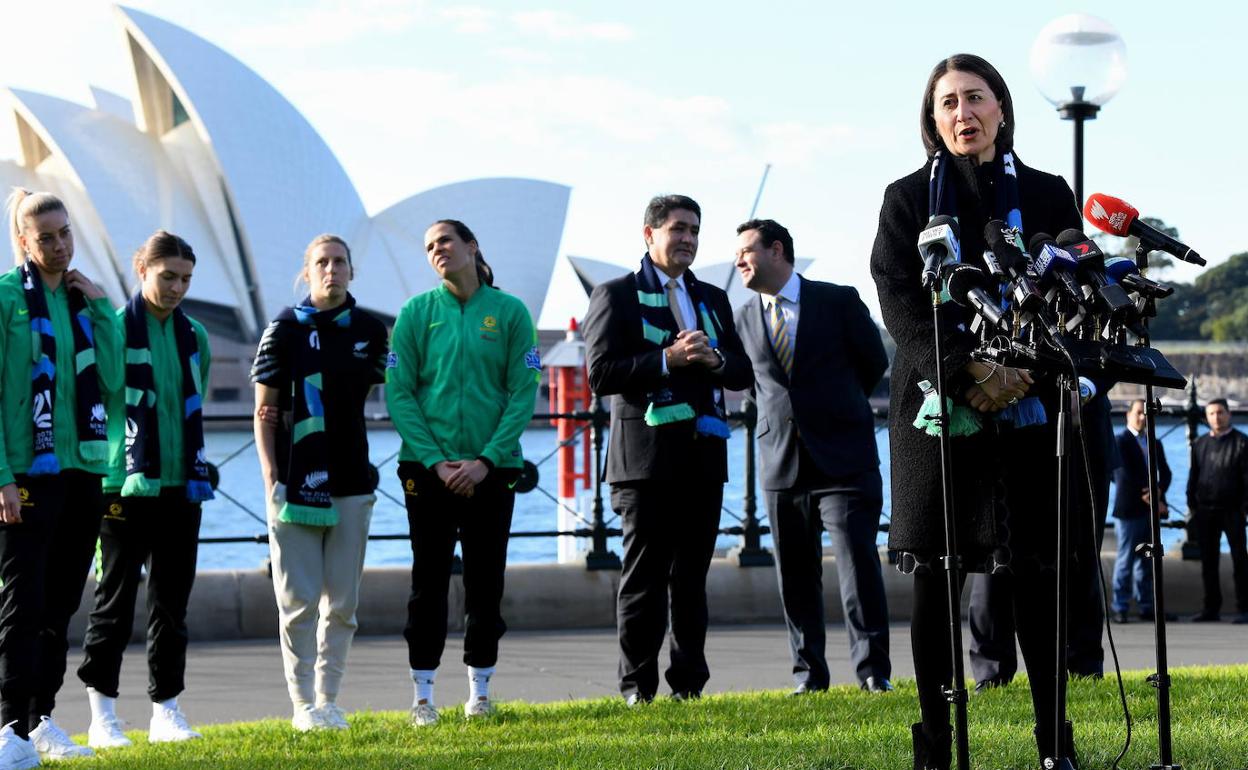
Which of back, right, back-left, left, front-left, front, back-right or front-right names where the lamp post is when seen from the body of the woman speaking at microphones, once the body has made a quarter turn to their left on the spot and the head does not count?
left

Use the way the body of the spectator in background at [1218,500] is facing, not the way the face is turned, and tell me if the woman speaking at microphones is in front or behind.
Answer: in front

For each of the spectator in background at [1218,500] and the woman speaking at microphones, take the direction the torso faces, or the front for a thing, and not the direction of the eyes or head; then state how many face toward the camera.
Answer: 2

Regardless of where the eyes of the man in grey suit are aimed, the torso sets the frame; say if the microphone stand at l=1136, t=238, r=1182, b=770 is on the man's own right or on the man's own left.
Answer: on the man's own left
